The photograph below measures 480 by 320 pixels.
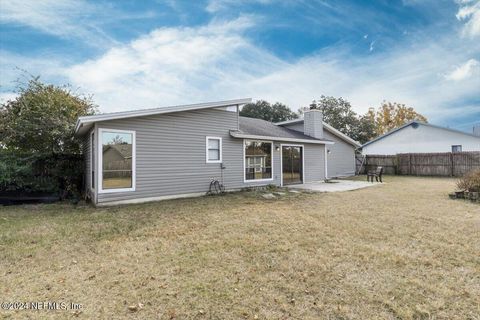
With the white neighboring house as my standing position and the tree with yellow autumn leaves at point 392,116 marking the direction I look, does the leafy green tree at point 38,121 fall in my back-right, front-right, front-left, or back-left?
back-left
